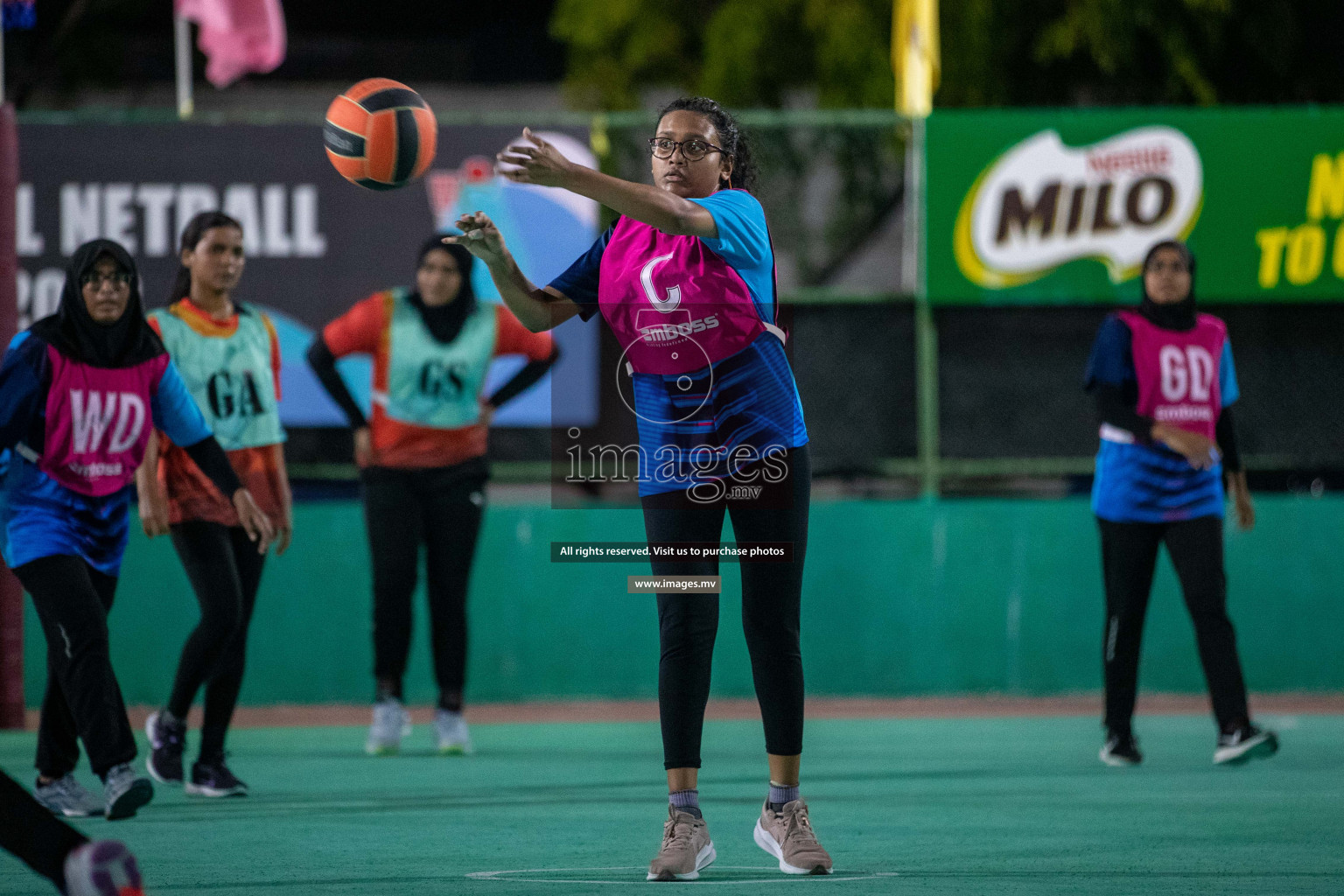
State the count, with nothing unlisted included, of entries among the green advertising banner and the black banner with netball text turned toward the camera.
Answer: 2

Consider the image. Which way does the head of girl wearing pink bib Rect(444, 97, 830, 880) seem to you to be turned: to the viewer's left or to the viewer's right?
to the viewer's left

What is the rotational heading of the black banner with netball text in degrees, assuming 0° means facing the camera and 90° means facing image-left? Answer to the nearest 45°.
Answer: approximately 0°

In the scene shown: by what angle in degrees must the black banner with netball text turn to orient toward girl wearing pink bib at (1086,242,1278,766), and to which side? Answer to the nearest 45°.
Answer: approximately 45° to its left

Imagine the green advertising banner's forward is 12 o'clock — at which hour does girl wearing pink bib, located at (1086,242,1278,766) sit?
The girl wearing pink bib is roughly at 12 o'clock from the green advertising banner.

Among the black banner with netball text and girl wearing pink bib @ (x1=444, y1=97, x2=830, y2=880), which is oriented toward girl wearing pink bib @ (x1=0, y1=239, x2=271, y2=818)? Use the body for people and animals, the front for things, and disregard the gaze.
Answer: the black banner with netball text

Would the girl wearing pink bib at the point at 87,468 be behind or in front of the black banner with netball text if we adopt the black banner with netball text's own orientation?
in front

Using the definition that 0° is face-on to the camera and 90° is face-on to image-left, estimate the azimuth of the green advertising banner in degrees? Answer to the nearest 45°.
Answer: approximately 0°
